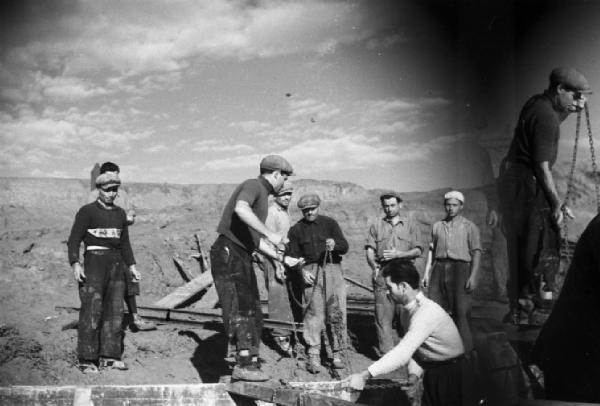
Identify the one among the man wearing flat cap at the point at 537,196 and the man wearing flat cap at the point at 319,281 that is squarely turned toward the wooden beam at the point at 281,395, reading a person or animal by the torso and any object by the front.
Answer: the man wearing flat cap at the point at 319,281

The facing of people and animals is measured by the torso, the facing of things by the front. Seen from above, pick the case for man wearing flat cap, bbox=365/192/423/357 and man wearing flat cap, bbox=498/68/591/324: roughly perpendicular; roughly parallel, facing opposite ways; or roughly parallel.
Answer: roughly perpendicular

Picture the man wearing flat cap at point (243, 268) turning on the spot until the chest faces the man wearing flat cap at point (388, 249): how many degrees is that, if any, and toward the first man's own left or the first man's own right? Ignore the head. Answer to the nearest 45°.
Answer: approximately 45° to the first man's own left

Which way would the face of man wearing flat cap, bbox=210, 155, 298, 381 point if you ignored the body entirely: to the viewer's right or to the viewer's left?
to the viewer's right

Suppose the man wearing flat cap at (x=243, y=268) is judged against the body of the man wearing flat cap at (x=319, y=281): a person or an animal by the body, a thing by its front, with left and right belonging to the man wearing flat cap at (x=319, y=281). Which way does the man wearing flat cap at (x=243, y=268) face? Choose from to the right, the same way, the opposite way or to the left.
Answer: to the left

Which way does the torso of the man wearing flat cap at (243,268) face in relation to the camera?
to the viewer's right
